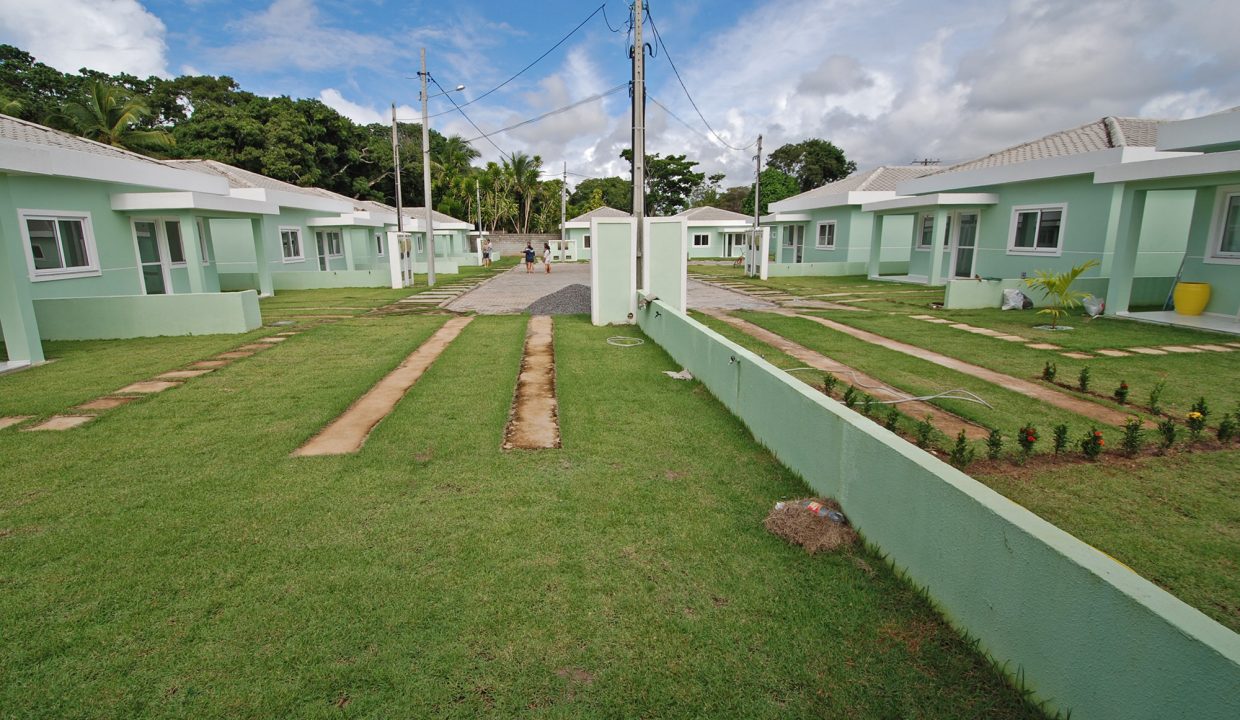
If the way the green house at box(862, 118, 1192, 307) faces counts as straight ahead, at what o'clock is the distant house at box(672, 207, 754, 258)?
The distant house is roughly at 3 o'clock from the green house.

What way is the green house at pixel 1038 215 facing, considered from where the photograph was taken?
facing the viewer and to the left of the viewer

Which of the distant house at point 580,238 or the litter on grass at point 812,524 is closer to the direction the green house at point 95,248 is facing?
the litter on grass

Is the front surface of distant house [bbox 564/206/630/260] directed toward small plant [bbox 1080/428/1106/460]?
yes

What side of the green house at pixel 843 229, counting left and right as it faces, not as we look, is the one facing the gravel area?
front

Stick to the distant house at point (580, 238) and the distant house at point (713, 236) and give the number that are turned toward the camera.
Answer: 2

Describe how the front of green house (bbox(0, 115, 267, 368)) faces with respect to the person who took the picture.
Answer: facing the viewer and to the right of the viewer

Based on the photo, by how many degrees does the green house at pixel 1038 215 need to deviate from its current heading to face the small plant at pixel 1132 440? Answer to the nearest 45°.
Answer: approximately 45° to its left

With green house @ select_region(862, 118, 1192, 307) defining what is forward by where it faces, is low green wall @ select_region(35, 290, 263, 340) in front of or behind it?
in front

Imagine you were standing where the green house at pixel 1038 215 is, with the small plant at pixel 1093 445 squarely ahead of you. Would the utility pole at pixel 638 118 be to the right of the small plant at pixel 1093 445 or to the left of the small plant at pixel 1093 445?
right

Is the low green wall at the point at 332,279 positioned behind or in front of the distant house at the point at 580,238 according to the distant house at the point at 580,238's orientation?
in front

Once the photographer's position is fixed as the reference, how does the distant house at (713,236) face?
facing the viewer

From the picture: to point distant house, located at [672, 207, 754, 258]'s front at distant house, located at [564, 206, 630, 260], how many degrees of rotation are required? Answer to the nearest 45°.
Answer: approximately 90° to its right

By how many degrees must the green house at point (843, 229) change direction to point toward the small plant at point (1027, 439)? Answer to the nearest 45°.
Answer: approximately 45° to its left

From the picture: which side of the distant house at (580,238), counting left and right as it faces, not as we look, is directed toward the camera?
front

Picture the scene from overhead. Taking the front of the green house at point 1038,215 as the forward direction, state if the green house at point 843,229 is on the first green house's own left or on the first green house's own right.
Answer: on the first green house's own right

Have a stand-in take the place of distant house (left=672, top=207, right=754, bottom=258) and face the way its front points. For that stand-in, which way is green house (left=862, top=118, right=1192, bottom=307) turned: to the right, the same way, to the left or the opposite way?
to the right

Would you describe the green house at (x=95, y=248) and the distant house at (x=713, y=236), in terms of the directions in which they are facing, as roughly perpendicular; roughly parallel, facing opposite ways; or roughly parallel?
roughly perpendicular
